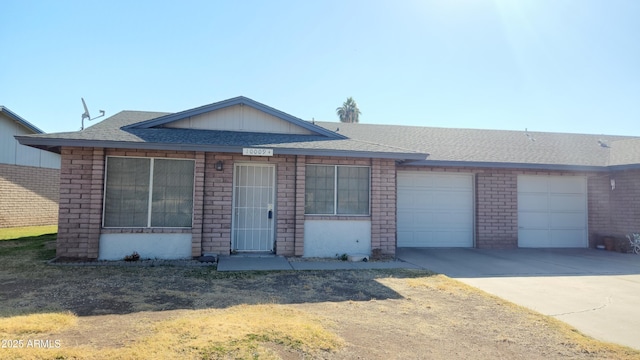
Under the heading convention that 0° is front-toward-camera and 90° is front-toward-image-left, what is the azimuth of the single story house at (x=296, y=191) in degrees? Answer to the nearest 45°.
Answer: approximately 0°

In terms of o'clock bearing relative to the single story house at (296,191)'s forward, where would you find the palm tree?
The palm tree is roughly at 6 o'clock from the single story house.

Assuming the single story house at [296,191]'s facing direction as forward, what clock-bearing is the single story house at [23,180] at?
the single story house at [23,180] is roughly at 4 o'clock from the single story house at [296,191].
